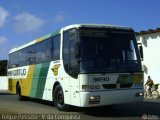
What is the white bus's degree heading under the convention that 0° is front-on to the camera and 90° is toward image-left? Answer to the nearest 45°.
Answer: approximately 315°
